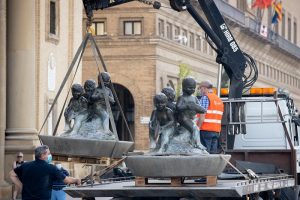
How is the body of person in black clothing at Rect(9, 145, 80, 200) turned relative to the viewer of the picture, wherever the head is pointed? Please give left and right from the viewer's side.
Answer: facing away from the viewer and to the right of the viewer

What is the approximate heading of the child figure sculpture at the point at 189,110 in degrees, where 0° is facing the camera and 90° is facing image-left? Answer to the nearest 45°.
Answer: approximately 315°

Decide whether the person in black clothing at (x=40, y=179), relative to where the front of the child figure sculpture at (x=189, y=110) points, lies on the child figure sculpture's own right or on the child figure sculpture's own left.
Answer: on the child figure sculpture's own right

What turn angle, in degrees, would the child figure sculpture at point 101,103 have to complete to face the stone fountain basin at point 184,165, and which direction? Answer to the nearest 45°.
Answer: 0° — it already faces it

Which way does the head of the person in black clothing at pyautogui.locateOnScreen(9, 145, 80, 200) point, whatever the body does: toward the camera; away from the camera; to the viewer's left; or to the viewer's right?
to the viewer's right

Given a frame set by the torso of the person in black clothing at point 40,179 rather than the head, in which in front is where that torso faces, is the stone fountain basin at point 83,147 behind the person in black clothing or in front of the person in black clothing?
in front
